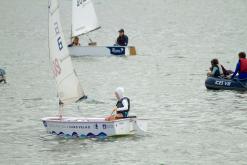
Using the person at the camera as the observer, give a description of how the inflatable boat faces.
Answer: facing to the left of the viewer
